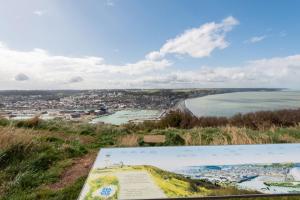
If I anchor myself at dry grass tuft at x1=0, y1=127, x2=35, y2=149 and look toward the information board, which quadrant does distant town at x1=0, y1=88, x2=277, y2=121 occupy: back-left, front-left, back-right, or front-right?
back-left

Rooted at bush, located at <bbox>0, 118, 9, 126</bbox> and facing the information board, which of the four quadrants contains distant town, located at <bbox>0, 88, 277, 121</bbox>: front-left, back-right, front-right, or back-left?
back-left

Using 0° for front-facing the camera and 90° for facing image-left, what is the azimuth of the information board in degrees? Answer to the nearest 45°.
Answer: approximately 0°

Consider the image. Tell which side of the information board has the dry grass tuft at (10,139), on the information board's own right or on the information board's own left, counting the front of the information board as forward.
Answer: on the information board's own right

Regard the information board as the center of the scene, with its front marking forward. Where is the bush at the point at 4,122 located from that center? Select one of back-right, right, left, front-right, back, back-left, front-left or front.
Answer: back-right

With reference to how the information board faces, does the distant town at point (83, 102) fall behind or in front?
behind

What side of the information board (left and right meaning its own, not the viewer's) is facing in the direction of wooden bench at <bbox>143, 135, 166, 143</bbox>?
back
